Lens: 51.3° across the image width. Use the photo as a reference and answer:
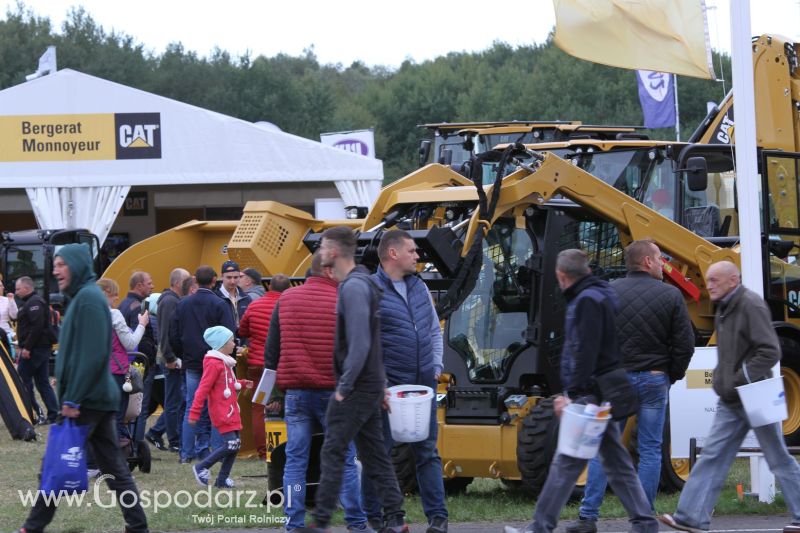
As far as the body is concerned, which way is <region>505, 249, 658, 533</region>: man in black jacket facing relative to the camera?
to the viewer's left

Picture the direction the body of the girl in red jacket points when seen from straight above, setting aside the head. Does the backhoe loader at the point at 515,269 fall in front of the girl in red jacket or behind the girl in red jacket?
in front

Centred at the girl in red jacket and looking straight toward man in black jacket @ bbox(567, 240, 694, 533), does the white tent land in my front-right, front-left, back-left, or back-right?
back-left

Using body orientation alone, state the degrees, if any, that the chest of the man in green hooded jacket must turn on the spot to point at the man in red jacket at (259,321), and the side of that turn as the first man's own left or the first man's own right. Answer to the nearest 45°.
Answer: approximately 135° to the first man's own right

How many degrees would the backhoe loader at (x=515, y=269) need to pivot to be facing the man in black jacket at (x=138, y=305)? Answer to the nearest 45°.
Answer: approximately 90° to its right

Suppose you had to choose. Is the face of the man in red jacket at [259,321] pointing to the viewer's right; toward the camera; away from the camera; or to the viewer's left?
away from the camera

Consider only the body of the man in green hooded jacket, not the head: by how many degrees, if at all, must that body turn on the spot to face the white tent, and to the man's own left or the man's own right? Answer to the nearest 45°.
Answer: approximately 90° to the man's own right

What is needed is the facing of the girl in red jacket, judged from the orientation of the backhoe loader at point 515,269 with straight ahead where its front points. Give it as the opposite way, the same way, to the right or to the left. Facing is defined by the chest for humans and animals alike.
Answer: to the left

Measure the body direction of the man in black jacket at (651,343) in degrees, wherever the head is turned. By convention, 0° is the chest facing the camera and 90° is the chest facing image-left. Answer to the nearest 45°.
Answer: approximately 180°

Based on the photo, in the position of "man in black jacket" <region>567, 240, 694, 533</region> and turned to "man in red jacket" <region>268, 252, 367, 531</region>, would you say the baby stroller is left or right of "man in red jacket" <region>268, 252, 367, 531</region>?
right
